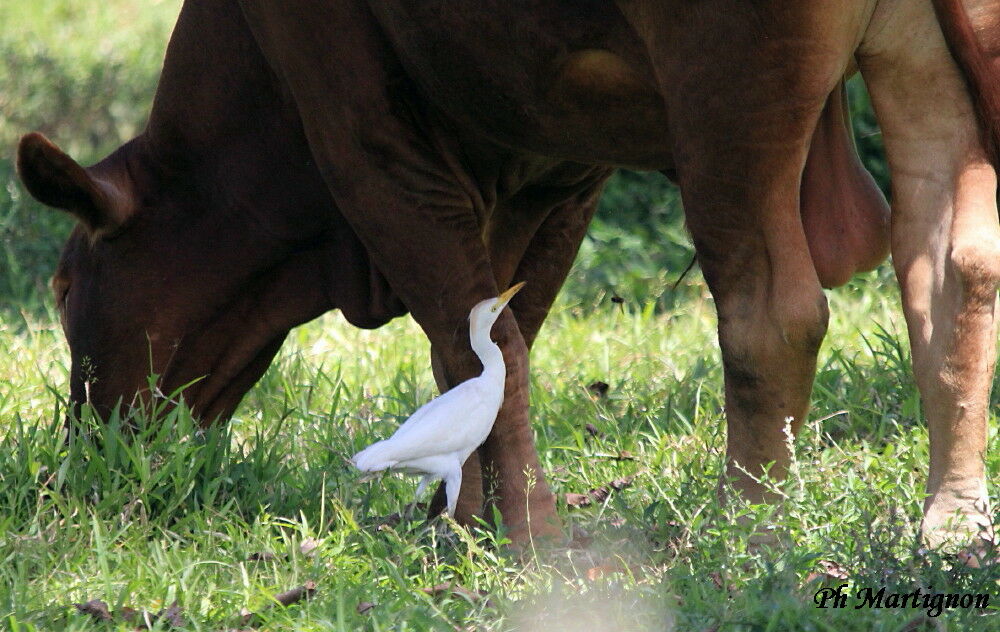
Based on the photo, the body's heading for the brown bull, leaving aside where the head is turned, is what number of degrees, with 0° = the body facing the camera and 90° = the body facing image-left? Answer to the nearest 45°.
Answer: approximately 90°

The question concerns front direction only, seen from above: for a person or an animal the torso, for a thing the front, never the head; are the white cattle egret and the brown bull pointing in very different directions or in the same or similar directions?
very different directions

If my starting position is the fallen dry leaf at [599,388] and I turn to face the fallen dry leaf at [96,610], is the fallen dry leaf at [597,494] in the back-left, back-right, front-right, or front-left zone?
front-left

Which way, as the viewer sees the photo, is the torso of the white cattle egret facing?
to the viewer's right

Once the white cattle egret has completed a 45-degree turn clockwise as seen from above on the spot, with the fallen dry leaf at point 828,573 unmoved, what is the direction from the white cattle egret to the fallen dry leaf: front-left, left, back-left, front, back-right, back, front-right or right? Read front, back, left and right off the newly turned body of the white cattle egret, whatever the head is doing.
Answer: front
